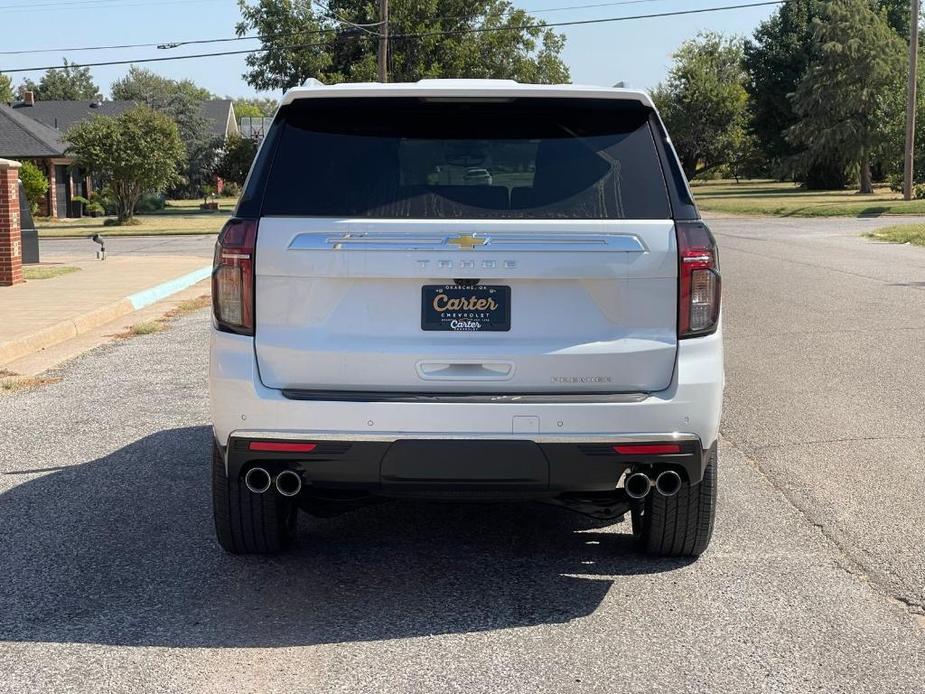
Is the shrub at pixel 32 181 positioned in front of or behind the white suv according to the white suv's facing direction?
in front

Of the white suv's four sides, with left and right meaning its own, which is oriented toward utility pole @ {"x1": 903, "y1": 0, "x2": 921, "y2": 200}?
front

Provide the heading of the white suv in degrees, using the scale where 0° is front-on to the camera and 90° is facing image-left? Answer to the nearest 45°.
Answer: approximately 180°

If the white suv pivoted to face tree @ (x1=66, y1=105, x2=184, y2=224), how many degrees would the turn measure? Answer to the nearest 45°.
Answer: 0° — it already faces it
